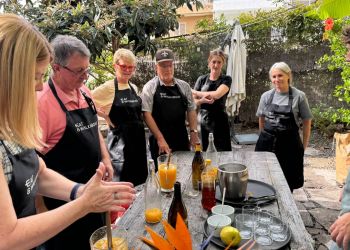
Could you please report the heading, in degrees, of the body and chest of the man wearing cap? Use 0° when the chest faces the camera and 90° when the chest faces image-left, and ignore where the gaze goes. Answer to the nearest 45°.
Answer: approximately 0°

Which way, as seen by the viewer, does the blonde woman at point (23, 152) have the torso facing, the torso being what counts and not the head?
to the viewer's right

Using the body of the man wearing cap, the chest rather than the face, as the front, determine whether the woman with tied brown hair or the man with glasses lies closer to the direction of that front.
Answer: the man with glasses

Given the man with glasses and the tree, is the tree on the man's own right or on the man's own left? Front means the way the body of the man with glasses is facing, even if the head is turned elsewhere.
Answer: on the man's own left

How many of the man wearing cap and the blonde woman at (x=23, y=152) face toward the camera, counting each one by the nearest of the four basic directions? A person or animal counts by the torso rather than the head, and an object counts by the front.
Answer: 1
